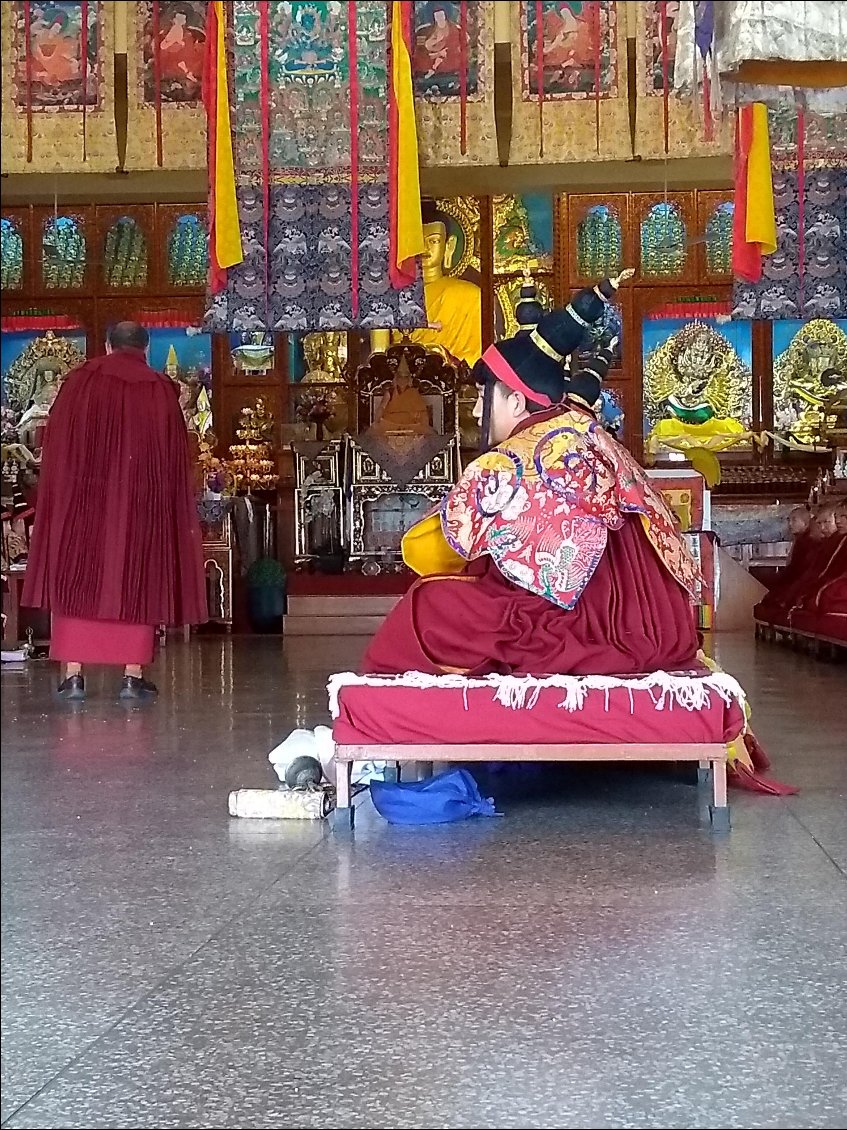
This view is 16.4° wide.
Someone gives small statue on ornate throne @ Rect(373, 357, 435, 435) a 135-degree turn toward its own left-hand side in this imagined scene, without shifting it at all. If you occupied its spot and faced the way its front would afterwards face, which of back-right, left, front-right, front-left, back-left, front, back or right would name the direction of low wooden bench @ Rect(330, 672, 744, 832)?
back-right

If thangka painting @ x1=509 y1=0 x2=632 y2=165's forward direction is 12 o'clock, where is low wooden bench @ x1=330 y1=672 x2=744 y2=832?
The low wooden bench is roughly at 12 o'clock from the thangka painting.

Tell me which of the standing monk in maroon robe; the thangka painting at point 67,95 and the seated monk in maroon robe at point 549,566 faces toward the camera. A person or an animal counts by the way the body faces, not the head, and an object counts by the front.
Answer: the thangka painting

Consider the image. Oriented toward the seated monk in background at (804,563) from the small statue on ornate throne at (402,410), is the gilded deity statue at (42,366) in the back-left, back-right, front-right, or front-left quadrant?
back-right

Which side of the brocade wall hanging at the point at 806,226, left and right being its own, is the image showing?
front

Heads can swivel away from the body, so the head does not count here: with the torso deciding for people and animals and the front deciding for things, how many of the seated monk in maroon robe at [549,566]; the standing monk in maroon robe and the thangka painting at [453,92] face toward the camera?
1

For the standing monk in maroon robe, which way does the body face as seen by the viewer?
away from the camera

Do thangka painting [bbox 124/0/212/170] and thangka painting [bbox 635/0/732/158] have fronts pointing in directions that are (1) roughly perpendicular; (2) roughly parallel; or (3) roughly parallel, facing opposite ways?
roughly parallel

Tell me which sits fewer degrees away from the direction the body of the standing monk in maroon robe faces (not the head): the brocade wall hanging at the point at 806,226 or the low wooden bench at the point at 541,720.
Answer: the brocade wall hanging

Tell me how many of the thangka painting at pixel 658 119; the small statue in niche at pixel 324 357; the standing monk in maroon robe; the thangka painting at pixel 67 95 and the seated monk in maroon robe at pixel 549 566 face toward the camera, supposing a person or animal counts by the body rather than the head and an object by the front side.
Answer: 3

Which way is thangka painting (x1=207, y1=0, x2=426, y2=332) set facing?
toward the camera

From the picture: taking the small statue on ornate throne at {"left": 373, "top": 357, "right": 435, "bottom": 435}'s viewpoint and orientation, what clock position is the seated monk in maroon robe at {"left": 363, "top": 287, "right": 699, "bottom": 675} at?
The seated monk in maroon robe is roughly at 12 o'clock from the small statue on ornate throne.

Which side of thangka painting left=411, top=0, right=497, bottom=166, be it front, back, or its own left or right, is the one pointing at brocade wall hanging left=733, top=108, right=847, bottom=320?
left

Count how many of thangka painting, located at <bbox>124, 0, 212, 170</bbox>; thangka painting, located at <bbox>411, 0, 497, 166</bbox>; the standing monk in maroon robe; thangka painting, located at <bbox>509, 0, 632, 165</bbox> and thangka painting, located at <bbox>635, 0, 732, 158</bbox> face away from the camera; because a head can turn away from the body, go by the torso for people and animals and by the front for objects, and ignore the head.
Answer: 1

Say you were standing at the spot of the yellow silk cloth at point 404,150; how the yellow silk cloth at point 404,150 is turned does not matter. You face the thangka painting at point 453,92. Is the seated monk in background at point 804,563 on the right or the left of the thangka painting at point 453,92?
right

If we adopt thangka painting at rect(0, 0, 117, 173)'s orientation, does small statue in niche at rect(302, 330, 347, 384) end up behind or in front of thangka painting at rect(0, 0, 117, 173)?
behind

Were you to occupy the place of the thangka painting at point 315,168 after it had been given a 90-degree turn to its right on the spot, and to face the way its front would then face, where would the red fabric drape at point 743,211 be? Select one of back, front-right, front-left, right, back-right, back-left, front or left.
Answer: back

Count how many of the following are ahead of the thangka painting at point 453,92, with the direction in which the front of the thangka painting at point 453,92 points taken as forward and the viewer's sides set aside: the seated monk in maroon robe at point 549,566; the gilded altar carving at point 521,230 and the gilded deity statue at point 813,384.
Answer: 1

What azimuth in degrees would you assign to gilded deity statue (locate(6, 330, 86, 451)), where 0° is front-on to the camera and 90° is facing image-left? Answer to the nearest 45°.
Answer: approximately 0°

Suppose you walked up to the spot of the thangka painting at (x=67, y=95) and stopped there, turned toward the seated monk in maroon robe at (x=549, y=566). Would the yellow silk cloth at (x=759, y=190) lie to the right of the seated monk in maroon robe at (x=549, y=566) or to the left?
left

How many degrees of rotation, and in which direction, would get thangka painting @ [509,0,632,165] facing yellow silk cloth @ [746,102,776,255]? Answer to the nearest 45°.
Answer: approximately 45° to its left

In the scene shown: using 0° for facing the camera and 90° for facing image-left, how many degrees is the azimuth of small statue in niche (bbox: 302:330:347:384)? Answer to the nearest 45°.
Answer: approximately 0°

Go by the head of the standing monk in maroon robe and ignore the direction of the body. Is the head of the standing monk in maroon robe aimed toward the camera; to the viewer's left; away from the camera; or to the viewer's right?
away from the camera
